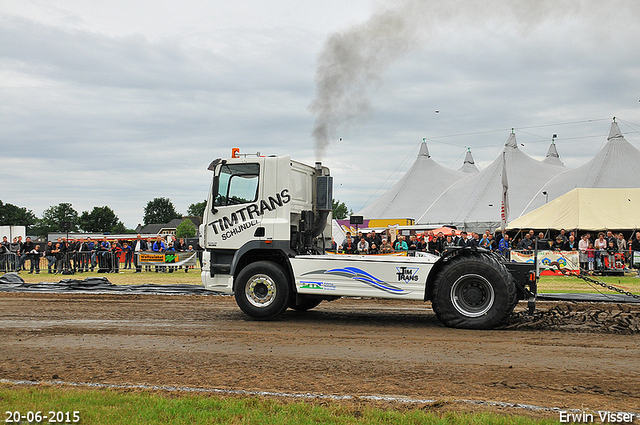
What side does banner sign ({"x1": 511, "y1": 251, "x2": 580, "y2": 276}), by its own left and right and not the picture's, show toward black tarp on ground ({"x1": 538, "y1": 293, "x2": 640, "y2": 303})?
front

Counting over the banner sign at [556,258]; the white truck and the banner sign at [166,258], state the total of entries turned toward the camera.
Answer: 2

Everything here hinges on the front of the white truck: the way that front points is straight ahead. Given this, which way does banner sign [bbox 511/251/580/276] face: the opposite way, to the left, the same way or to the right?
to the left

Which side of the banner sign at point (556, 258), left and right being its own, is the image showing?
front

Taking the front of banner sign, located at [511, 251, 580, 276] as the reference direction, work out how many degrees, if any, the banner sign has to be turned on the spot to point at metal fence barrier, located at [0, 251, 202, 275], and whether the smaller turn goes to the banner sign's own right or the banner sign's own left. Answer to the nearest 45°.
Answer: approximately 90° to the banner sign's own right

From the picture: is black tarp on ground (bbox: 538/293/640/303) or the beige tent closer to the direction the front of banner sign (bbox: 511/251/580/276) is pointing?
the black tarp on ground

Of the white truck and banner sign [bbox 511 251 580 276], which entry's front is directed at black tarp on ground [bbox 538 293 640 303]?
the banner sign

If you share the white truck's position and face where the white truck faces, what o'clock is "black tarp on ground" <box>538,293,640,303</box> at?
The black tarp on ground is roughly at 5 o'clock from the white truck.

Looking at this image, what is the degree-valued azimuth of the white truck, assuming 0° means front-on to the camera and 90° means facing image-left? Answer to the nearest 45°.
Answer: approximately 90°

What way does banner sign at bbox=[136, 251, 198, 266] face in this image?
toward the camera

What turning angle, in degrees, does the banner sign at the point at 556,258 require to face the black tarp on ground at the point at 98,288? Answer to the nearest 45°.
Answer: approximately 45° to its right

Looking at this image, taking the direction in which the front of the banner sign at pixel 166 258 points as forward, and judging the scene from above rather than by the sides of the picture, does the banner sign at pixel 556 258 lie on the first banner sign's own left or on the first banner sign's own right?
on the first banner sign's own left

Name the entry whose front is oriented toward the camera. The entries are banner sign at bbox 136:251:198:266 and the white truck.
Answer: the banner sign

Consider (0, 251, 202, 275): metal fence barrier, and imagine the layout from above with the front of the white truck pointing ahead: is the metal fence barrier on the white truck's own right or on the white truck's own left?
on the white truck's own right

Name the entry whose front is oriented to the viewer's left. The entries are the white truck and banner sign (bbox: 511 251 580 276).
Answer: the white truck

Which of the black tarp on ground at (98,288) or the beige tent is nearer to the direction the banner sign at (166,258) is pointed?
the black tarp on ground

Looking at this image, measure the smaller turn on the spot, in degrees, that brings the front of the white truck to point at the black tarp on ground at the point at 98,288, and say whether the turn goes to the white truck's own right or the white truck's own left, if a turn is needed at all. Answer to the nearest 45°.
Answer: approximately 45° to the white truck's own right

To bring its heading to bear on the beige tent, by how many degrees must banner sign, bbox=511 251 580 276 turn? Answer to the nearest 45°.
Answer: approximately 180°
